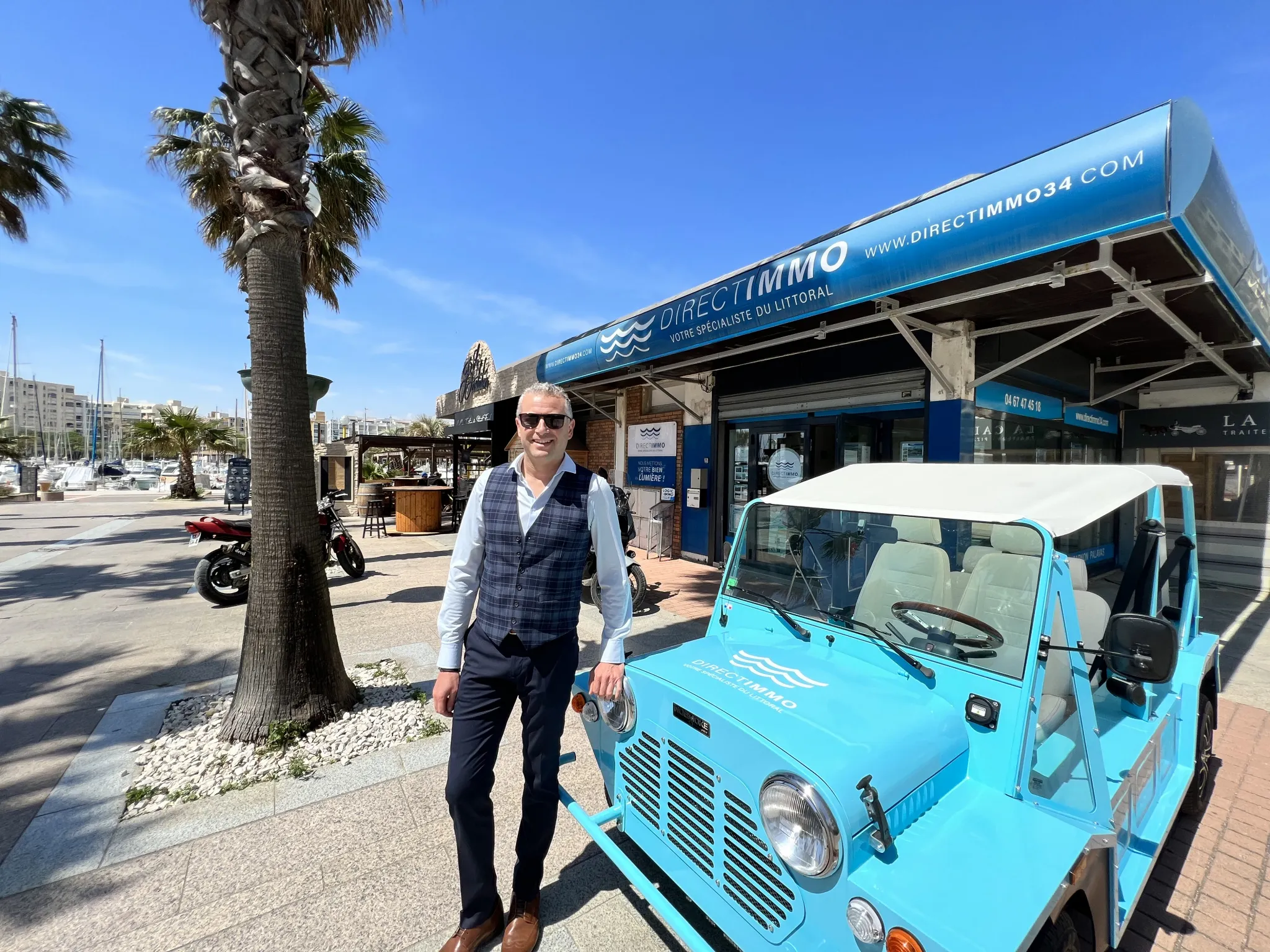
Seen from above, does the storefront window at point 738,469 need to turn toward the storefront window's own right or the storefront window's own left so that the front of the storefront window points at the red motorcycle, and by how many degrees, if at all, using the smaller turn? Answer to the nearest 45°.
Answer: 0° — it already faces it

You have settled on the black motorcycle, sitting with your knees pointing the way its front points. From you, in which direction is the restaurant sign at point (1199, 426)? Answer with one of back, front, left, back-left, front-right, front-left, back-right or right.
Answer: front-left

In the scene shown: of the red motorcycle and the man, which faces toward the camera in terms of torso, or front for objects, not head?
the man

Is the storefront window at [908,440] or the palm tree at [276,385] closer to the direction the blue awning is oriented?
the palm tree

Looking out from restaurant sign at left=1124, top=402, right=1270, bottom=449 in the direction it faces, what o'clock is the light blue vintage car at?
The light blue vintage car is roughly at 12 o'clock from the restaurant sign.

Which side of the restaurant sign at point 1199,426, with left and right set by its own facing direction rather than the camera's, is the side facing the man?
front

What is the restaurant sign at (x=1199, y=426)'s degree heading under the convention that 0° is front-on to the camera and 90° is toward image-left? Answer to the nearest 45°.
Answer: approximately 0°

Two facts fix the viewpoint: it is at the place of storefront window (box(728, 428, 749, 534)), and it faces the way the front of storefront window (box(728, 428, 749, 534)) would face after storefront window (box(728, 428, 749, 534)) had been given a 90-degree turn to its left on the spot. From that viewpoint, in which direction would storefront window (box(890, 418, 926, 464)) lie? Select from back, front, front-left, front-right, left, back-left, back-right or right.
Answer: front

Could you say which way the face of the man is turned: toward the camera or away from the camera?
toward the camera

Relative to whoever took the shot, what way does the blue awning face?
facing the viewer and to the left of the viewer

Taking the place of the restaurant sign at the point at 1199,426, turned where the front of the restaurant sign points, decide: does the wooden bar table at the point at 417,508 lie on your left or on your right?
on your right

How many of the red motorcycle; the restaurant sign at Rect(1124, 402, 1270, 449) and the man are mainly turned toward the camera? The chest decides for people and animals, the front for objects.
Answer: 2
